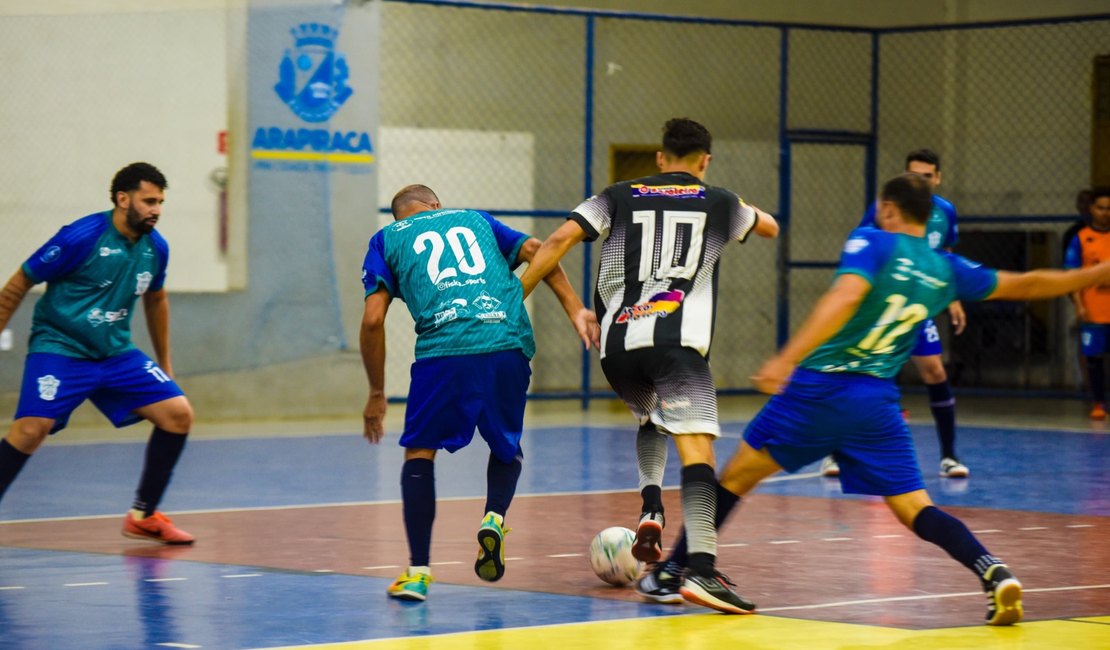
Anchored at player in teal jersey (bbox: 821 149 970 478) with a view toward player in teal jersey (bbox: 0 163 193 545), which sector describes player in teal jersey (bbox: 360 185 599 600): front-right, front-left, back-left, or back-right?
front-left

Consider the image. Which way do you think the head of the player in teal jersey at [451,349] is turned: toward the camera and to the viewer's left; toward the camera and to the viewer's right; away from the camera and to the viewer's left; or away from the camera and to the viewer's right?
away from the camera and to the viewer's right

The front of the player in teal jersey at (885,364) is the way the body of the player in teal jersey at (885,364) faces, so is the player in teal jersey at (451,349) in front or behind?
in front

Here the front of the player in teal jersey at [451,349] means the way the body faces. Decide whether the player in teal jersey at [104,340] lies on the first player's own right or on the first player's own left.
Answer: on the first player's own left

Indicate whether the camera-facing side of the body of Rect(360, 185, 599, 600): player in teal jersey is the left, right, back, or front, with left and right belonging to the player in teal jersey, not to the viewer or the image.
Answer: back

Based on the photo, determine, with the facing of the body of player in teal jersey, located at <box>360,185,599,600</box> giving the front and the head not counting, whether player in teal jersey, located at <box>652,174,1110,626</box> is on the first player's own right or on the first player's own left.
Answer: on the first player's own right

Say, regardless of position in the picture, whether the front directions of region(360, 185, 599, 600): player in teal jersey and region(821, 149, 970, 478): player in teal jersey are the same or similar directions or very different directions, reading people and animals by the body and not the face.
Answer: very different directions

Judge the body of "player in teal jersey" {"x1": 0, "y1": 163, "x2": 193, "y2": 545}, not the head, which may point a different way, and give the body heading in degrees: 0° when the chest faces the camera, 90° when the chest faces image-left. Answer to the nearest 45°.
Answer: approximately 315°

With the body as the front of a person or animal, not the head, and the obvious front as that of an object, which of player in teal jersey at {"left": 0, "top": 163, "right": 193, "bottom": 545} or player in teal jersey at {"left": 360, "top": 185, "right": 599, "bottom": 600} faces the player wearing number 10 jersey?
player in teal jersey at {"left": 0, "top": 163, "right": 193, "bottom": 545}

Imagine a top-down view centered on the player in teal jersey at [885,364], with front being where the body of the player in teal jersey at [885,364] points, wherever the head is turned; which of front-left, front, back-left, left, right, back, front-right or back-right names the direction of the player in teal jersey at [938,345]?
front-right

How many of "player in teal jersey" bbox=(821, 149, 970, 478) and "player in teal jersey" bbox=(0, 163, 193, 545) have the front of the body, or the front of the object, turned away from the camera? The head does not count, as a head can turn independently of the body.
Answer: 0

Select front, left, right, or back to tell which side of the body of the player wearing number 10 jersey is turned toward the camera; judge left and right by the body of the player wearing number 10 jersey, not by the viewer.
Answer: back

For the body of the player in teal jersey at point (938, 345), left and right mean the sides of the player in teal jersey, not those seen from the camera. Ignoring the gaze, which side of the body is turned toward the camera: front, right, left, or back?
front

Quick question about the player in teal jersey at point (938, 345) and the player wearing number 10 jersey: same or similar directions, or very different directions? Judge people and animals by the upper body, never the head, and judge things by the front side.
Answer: very different directions

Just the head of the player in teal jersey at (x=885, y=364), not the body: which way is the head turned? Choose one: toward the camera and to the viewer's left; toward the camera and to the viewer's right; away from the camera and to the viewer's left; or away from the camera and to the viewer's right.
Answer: away from the camera and to the viewer's left
